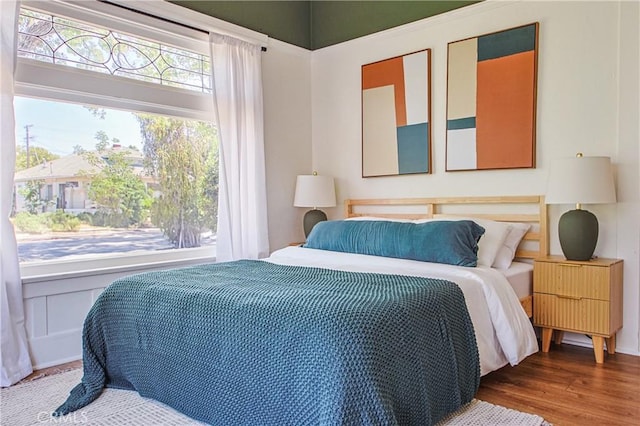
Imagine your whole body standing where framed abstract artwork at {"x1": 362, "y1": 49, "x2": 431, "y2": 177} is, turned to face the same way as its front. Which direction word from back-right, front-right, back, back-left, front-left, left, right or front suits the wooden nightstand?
left

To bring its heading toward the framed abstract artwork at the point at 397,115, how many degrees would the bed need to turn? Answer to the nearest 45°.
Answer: approximately 180°

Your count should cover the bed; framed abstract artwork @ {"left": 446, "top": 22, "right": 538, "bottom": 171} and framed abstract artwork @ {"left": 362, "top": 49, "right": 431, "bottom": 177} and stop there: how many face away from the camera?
0

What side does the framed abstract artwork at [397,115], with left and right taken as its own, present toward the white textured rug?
front

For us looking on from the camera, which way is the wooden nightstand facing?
facing the viewer and to the left of the viewer

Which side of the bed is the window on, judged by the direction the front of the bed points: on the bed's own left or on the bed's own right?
on the bed's own right

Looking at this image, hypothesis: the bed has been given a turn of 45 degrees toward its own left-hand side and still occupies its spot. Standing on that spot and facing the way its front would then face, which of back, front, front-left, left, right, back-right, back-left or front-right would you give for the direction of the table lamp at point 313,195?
back

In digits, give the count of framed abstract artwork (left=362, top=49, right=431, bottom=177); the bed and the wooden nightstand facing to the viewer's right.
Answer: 0

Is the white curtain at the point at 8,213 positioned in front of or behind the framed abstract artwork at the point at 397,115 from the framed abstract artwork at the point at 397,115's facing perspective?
in front

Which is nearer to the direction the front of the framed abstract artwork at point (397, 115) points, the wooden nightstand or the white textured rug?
the white textured rug

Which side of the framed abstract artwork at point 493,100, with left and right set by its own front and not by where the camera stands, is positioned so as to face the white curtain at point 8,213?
front

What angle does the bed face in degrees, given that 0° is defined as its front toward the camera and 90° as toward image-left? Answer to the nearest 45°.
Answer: approximately 45°

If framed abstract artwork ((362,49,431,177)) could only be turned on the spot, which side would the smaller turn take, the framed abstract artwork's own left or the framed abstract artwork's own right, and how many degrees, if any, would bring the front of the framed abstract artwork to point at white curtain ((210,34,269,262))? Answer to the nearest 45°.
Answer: approximately 45° to the framed abstract artwork's own right
